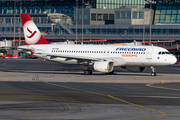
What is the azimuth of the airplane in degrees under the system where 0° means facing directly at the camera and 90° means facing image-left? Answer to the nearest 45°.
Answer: approximately 315°
